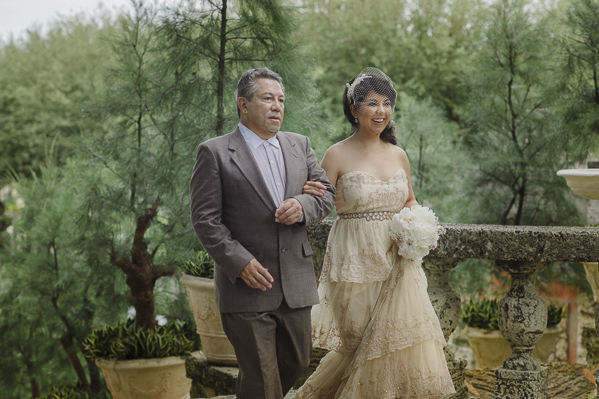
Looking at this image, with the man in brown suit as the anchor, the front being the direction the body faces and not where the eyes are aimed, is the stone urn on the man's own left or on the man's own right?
on the man's own left

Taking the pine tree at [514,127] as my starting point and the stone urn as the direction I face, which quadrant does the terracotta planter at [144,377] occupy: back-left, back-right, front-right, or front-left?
front-right

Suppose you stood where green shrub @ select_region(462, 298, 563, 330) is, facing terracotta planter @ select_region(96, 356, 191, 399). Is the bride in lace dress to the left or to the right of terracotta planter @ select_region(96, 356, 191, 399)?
left

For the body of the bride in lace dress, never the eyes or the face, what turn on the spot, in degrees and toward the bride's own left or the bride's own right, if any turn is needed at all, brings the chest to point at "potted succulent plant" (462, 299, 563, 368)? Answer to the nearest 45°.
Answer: approximately 135° to the bride's own left

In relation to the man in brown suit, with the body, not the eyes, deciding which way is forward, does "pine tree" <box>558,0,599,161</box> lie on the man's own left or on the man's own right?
on the man's own left

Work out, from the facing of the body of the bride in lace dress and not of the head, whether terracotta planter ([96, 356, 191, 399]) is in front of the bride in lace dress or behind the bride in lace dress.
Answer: behind

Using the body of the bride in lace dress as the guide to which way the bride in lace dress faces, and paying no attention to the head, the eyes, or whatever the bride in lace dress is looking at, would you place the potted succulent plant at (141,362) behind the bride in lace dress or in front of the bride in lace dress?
behind

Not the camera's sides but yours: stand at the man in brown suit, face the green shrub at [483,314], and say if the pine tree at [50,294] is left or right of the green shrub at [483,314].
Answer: left

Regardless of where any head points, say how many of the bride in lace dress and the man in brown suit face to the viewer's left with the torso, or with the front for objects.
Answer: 0

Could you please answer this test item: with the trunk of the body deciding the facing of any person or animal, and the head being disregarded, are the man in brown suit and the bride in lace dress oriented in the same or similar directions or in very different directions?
same or similar directions

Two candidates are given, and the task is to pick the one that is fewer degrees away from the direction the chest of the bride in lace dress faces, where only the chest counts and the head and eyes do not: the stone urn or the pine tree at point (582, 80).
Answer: the stone urn

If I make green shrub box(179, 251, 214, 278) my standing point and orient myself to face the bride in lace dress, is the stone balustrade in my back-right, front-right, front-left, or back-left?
front-left

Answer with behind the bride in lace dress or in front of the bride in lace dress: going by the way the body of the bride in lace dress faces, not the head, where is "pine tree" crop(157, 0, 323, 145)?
behind

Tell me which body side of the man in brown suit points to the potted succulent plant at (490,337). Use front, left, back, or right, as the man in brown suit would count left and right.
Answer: left

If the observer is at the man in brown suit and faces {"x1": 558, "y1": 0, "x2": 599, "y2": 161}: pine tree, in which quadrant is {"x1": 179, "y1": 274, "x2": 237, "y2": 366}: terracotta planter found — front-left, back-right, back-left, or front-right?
front-left

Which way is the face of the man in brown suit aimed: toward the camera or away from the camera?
toward the camera
